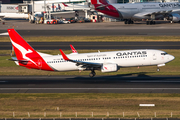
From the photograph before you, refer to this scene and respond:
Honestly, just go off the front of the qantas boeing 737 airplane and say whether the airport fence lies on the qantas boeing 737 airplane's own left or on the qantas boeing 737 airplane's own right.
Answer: on the qantas boeing 737 airplane's own right

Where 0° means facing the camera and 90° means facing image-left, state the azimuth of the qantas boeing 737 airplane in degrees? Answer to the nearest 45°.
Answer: approximately 270°
